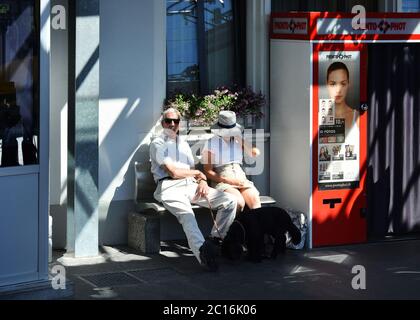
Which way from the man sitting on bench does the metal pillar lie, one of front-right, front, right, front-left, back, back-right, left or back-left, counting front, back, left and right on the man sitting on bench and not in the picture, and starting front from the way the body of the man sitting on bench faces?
back-right

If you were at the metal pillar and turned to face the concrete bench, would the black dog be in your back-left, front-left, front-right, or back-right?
front-right

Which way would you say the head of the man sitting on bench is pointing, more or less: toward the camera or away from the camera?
toward the camera

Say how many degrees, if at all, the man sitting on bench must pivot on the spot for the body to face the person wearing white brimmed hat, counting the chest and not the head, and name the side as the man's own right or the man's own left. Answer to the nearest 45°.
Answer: approximately 90° to the man's own left

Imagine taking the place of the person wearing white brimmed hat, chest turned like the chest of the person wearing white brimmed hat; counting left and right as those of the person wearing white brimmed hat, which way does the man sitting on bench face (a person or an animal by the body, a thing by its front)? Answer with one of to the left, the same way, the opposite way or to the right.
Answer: the same way

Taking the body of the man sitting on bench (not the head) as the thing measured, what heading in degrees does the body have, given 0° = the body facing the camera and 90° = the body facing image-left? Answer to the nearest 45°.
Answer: approximately 315°

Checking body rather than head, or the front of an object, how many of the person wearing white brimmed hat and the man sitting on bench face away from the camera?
0

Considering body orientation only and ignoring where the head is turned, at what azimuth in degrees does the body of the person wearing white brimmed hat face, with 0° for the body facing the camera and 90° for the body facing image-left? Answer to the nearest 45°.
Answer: approximately 315°

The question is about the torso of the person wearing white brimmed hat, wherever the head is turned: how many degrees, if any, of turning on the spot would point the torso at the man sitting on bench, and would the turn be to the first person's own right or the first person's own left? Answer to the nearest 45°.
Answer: approximately 90° to the first person's own right
